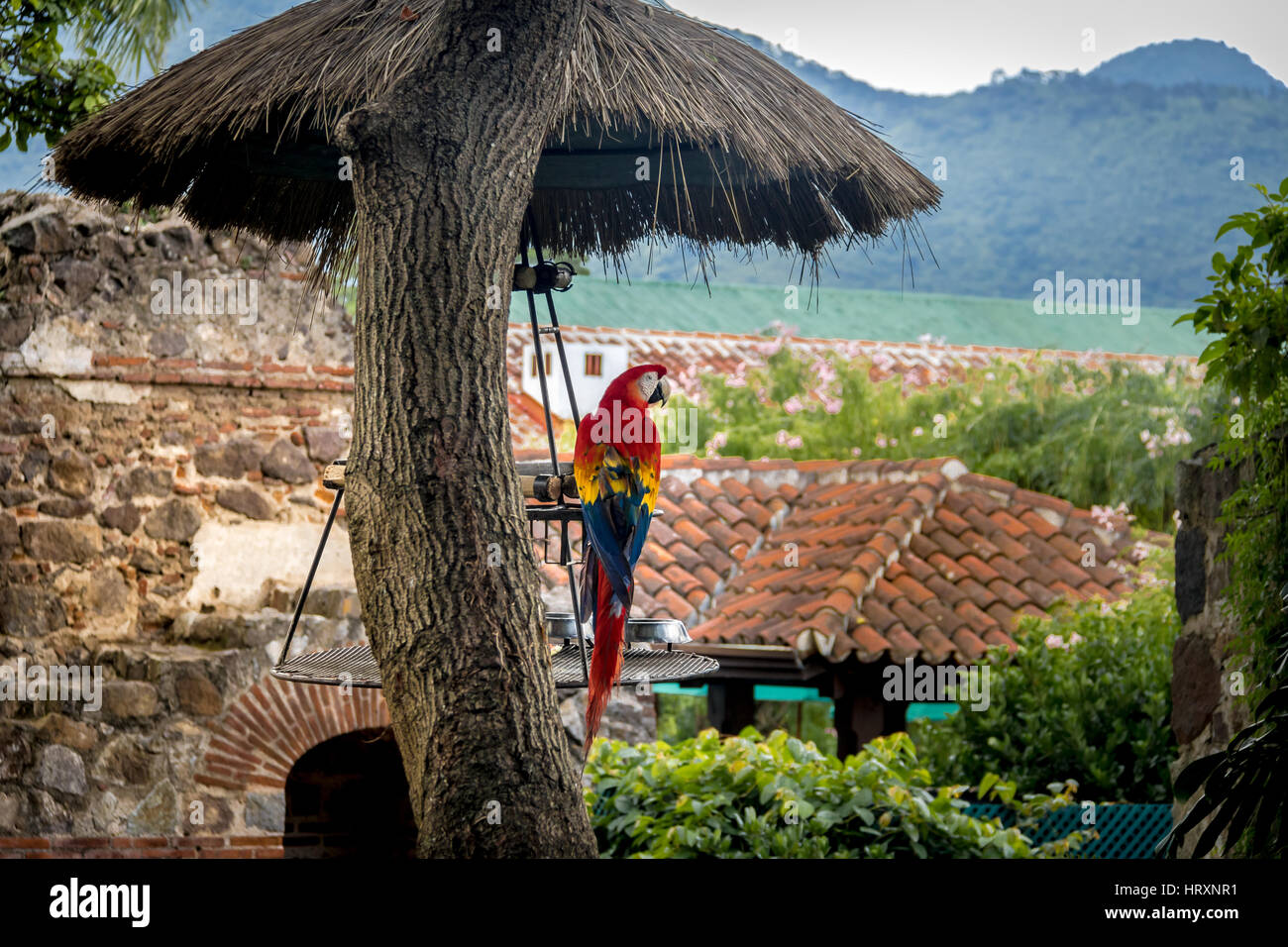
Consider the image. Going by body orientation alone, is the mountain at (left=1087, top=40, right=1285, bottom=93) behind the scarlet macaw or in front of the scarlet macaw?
in front

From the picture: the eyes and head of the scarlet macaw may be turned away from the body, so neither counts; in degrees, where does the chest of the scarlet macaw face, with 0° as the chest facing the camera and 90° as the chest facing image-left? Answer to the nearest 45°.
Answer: approximately 225°

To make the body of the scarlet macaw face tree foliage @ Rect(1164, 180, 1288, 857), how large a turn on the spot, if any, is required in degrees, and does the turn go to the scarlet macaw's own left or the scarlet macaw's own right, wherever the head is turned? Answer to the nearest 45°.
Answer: approximately 45° to the scarlet macaw's own right

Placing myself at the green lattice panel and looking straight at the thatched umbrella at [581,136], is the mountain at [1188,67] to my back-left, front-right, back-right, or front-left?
back-right

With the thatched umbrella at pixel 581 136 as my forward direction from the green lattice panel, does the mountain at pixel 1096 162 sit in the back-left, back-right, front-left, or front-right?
back-right
